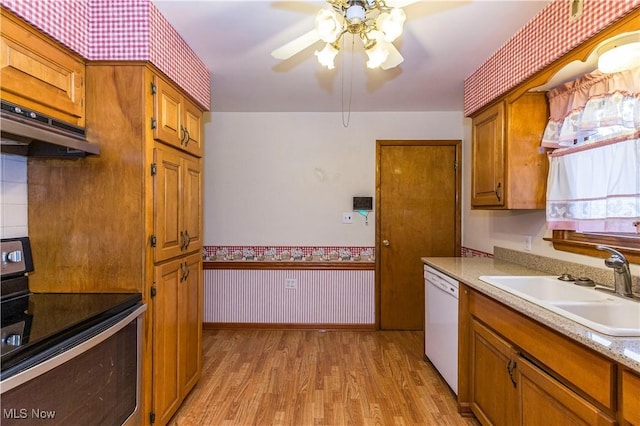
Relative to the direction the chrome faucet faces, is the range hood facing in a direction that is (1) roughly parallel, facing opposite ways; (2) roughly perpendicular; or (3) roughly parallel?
roughly parallel, facing opposite ways

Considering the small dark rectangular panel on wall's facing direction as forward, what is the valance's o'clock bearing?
The valance is roughly at 11 o'clock from the small dark rectangular panel on wall.

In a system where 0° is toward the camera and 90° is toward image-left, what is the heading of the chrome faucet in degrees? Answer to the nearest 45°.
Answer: approximately 45°

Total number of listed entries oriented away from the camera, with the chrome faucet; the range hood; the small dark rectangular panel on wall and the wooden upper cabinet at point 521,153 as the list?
0

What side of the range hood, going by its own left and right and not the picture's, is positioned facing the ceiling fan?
front

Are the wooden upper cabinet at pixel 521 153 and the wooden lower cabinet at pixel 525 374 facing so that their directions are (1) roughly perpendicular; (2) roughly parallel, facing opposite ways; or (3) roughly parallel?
roughly parallel

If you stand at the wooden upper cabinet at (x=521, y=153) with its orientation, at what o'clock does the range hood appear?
The range hood is roughly at 12 o'clock from the wooden upper cabinet.

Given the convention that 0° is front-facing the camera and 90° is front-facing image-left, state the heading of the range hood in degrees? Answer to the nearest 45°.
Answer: approximately 315°

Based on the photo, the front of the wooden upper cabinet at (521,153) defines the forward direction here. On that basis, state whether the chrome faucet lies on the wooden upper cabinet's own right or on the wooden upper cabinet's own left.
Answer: on the wooden upper cabinet's own left

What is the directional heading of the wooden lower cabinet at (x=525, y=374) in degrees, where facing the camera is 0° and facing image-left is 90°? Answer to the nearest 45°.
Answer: approximately 45°

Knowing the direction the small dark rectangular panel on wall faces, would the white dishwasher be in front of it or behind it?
in front

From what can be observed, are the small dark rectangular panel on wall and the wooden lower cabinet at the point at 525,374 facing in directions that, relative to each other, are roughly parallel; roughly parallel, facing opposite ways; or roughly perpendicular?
roughly perpendicular

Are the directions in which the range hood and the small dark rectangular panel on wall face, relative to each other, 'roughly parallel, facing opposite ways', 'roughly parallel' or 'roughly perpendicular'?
roughly perpendicular

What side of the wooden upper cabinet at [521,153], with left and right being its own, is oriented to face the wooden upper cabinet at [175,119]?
front

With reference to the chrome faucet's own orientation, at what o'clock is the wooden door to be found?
The wooden door is roughly at 3 o'clock from the chrome faucet.

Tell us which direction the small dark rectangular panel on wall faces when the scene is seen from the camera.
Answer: facing the viewer
